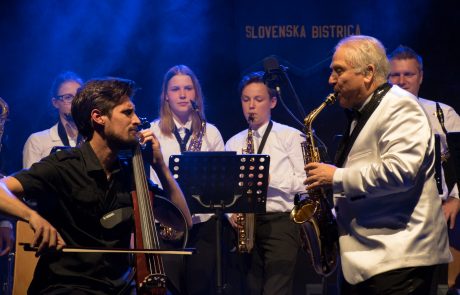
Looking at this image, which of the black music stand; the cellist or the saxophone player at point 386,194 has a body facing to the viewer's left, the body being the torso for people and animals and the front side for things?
the saxophone player

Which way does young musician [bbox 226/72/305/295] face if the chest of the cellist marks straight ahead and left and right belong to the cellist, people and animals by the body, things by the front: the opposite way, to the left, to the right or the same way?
to the right

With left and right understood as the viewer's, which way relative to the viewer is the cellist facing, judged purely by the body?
facing the viewer and to the right of the viewer

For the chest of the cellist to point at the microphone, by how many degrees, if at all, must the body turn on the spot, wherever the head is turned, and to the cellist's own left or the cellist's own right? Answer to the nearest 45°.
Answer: approximately 90° to the cellist's own left

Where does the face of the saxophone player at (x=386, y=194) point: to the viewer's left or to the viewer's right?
to the viewer's left

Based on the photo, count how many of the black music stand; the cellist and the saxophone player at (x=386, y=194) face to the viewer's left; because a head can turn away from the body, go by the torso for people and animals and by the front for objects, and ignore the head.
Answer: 1

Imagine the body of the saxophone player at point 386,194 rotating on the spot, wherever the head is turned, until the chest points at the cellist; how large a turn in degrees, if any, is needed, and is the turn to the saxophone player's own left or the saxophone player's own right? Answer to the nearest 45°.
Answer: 0° — they already face them

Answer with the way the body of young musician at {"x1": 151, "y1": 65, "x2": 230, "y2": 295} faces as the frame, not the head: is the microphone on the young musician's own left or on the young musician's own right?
on the young musician's own left

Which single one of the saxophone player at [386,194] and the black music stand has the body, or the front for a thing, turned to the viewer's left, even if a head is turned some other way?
the saxophone player

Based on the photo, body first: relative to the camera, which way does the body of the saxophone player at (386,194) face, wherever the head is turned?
to the viewer's left

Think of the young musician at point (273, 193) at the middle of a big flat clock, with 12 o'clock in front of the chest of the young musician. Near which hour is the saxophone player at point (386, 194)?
The saxophone player is roughly at 10 o'clock from the young musician.
